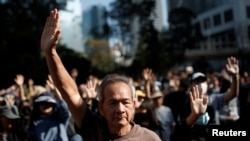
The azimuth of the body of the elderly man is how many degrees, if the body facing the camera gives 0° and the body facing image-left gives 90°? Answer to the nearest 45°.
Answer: approximately 0°

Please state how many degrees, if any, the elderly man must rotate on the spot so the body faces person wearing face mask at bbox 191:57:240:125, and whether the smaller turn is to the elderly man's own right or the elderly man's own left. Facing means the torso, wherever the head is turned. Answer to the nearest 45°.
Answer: approximately 135° to the elderly man's own left
